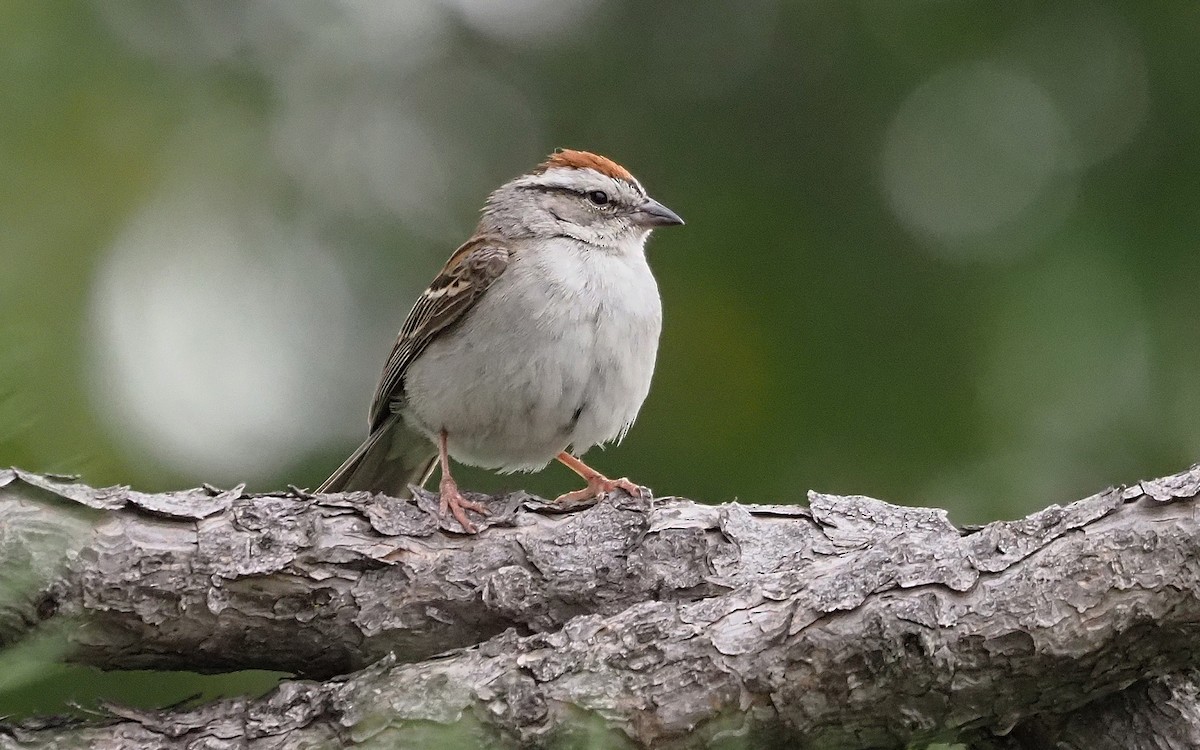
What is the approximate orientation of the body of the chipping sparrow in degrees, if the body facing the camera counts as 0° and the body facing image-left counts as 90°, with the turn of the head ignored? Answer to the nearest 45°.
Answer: approximately 315°
